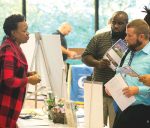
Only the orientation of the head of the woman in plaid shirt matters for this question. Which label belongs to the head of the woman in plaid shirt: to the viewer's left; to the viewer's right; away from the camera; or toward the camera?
to the viewer's right

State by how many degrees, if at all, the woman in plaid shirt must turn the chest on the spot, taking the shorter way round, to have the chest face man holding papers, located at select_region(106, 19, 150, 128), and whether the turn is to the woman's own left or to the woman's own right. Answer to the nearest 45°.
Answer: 0° — they already face them

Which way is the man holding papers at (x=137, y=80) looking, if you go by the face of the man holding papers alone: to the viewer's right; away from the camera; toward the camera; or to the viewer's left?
to the viewer's left

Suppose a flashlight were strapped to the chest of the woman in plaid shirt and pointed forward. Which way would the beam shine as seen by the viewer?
to the viewer's right
